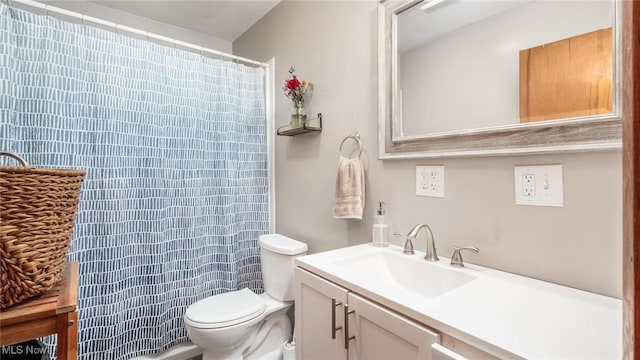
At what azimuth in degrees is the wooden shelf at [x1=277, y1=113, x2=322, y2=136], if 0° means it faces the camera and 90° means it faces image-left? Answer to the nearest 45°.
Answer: approximately 45°

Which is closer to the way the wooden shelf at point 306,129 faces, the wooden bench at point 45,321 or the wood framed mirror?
the wooden bench

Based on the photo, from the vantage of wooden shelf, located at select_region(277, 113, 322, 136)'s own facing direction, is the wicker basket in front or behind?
in front

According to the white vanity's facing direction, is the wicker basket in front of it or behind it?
in front

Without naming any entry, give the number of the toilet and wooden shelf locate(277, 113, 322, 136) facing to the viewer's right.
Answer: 0

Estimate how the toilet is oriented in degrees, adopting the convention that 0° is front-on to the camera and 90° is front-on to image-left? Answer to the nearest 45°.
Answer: approximately 45°

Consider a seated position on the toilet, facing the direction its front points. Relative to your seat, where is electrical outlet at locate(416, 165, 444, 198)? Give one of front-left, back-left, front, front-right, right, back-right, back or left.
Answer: left

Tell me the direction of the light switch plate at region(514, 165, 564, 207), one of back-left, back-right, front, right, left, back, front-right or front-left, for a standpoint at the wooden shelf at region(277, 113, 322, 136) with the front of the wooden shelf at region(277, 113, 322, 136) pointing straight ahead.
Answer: left

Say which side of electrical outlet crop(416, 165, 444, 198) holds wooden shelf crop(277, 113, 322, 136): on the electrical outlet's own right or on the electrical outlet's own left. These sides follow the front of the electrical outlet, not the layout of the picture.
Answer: on the electrical outlet's own right

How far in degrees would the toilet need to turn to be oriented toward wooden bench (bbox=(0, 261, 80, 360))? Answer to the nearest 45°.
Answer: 0° — it already faces it

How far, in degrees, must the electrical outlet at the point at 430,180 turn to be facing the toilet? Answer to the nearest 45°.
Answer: approximately 45° to its right

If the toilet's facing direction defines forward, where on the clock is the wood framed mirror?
The wood framed mirror is roughly at 9 o'clock from the toilet.

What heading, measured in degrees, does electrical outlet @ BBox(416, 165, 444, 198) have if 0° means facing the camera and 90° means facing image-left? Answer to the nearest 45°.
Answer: approximately 45°
